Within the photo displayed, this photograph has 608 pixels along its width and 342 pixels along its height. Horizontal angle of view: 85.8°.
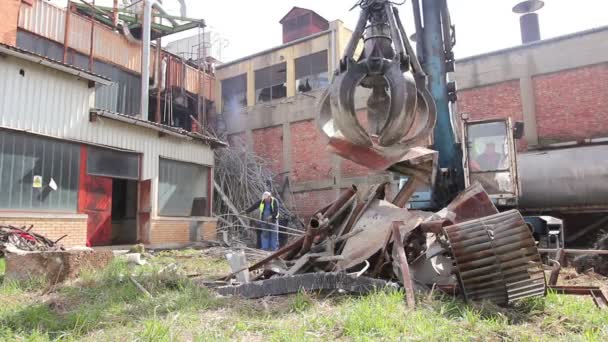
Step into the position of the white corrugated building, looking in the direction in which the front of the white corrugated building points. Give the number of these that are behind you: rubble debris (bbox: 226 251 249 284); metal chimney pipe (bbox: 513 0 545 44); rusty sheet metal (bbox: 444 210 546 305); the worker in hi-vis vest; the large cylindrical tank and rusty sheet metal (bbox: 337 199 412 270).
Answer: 0

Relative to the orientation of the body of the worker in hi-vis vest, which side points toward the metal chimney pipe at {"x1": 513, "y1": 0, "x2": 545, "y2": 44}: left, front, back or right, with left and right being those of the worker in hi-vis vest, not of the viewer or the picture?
left

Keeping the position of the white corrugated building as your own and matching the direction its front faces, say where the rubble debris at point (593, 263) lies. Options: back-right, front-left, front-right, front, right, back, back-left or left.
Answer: front

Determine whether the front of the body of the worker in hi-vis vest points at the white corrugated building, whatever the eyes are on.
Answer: no

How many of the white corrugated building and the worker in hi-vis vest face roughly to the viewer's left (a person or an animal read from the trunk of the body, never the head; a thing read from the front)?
0

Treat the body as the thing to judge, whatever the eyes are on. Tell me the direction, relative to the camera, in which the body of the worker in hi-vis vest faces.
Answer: toward the camera

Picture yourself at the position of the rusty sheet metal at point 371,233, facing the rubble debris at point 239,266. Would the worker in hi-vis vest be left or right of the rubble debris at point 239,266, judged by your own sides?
right

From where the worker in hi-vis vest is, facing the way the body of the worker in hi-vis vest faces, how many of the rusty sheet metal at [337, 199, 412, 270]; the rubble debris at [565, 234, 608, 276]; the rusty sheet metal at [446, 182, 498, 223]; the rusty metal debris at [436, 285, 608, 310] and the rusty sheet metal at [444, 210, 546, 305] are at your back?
0

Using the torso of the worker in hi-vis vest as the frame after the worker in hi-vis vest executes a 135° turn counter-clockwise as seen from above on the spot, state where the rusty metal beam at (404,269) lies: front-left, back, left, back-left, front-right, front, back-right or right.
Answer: back-right

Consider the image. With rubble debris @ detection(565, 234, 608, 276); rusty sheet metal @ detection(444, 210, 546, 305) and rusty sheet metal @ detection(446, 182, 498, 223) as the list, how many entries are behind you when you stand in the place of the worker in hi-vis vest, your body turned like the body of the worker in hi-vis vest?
0

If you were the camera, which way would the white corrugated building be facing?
facing the viewer and to the right of the viewer

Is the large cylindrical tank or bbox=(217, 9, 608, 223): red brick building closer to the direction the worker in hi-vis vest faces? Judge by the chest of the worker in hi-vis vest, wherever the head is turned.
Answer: the large cylindrical tank

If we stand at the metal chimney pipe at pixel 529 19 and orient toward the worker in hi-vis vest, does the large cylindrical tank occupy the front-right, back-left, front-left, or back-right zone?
front-left

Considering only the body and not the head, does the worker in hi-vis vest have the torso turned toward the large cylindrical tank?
no

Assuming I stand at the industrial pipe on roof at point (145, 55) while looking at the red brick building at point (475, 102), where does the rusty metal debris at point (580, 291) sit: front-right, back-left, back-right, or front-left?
front-right
